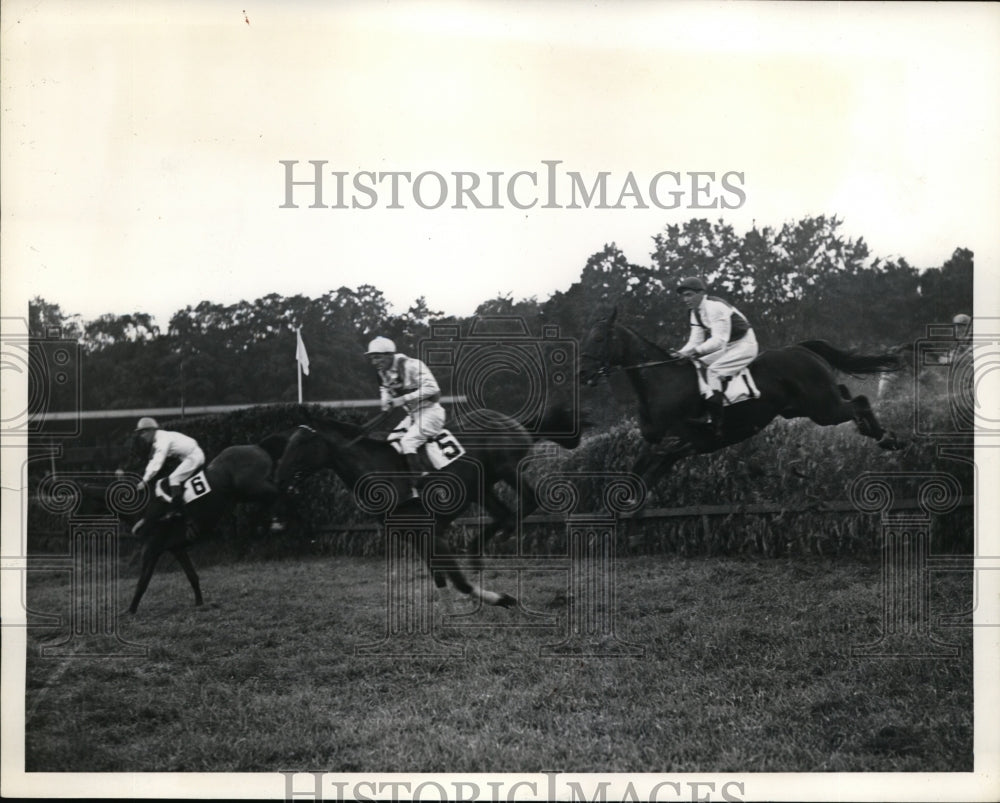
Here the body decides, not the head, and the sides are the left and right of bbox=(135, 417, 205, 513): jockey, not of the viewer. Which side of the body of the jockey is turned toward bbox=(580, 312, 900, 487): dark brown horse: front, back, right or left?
back

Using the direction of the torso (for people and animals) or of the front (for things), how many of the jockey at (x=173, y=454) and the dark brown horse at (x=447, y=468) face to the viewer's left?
2

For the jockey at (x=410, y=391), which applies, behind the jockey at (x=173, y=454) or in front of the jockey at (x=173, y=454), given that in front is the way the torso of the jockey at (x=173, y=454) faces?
behind

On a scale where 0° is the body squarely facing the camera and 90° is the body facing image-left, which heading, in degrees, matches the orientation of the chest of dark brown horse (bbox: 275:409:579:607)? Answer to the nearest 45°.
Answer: approximately 90°

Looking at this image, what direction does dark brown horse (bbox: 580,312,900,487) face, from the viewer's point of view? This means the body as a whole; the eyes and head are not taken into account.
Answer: to the viewer's left

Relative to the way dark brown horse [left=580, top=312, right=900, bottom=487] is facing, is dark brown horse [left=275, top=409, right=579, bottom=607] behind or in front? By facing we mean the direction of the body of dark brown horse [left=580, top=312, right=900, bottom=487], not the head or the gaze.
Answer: in front

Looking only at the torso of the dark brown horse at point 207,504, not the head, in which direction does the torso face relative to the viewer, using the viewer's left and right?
facing to the left of the viewer

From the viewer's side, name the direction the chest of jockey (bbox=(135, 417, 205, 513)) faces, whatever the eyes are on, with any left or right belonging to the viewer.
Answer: facing to the left of the viewer

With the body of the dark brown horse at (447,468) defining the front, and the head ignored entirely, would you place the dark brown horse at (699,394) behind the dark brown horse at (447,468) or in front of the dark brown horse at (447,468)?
behind
